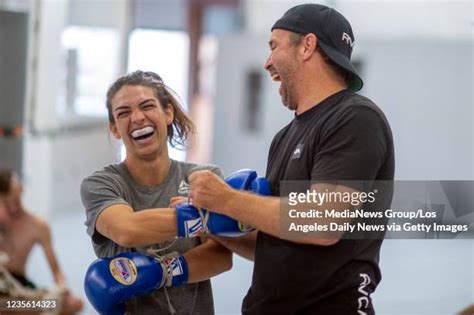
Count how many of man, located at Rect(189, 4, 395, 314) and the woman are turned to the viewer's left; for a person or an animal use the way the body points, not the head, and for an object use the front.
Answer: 1

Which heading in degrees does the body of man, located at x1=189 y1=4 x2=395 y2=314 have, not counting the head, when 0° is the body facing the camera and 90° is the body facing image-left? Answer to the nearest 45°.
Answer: approximately 90°

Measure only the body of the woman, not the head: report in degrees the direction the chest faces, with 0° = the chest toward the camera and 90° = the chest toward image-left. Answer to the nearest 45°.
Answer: approximately 0°

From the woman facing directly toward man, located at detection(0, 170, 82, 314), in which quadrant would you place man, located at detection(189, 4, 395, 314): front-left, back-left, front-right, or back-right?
back-right

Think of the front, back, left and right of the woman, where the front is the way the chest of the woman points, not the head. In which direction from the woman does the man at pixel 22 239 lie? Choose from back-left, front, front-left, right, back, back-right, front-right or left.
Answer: back-right

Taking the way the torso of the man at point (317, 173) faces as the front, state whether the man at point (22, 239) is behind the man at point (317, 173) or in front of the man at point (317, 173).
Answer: in front

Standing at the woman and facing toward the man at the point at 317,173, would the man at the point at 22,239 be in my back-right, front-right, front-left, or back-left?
back-left

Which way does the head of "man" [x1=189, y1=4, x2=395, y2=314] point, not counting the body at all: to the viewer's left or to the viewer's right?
to the viewer's left

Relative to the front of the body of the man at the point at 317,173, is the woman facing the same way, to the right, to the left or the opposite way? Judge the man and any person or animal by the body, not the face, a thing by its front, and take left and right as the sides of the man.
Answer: to the left
